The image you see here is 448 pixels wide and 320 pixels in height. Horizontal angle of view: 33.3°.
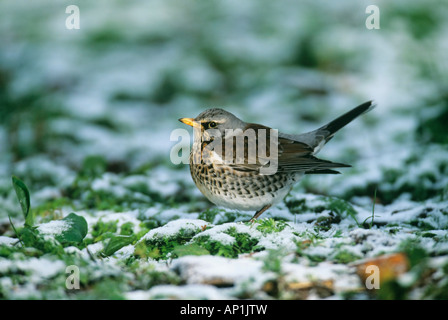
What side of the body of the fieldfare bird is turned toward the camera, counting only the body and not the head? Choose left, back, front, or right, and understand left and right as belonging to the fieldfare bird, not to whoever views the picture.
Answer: left

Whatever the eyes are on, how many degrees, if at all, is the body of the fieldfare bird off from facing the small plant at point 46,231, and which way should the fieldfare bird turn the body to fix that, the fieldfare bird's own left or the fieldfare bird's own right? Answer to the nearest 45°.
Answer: approximately 45° to the fieldfare bird's own left
